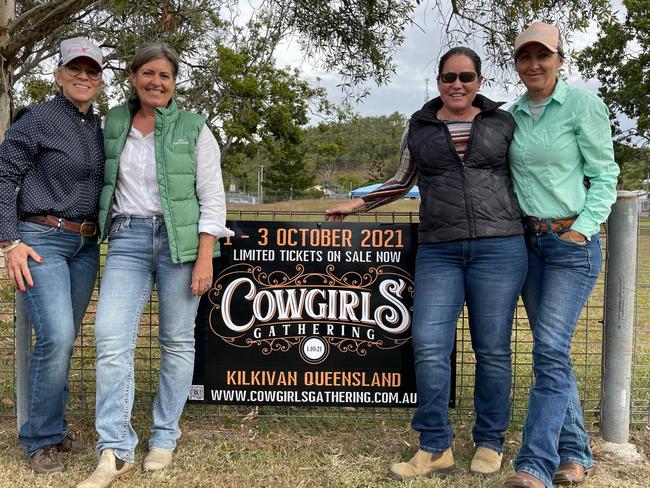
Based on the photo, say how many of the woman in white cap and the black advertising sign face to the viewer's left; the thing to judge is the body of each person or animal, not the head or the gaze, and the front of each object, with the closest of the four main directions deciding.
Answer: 0

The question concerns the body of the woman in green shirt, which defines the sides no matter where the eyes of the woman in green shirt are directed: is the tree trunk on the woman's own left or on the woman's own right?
on the woman's own right

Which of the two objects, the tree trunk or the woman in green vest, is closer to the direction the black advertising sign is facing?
the woman in green vest

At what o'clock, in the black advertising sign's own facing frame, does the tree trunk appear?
The tree trunk is roughly at 4 o'clock from the black advertising sign.

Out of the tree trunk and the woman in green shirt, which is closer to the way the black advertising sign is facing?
the woman in green shirt

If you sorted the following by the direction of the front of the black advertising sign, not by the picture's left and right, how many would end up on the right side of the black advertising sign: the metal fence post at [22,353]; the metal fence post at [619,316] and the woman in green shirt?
1

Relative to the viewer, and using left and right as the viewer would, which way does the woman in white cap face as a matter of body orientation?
facing the viewer and to the right of the viewer

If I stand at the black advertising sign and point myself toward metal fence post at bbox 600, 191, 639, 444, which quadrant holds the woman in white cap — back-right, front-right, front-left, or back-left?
back-right

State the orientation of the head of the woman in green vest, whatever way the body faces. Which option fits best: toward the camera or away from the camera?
toward the camera

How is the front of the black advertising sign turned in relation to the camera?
facing the viewer

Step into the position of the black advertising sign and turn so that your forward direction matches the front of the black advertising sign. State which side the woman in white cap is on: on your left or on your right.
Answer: on your right
